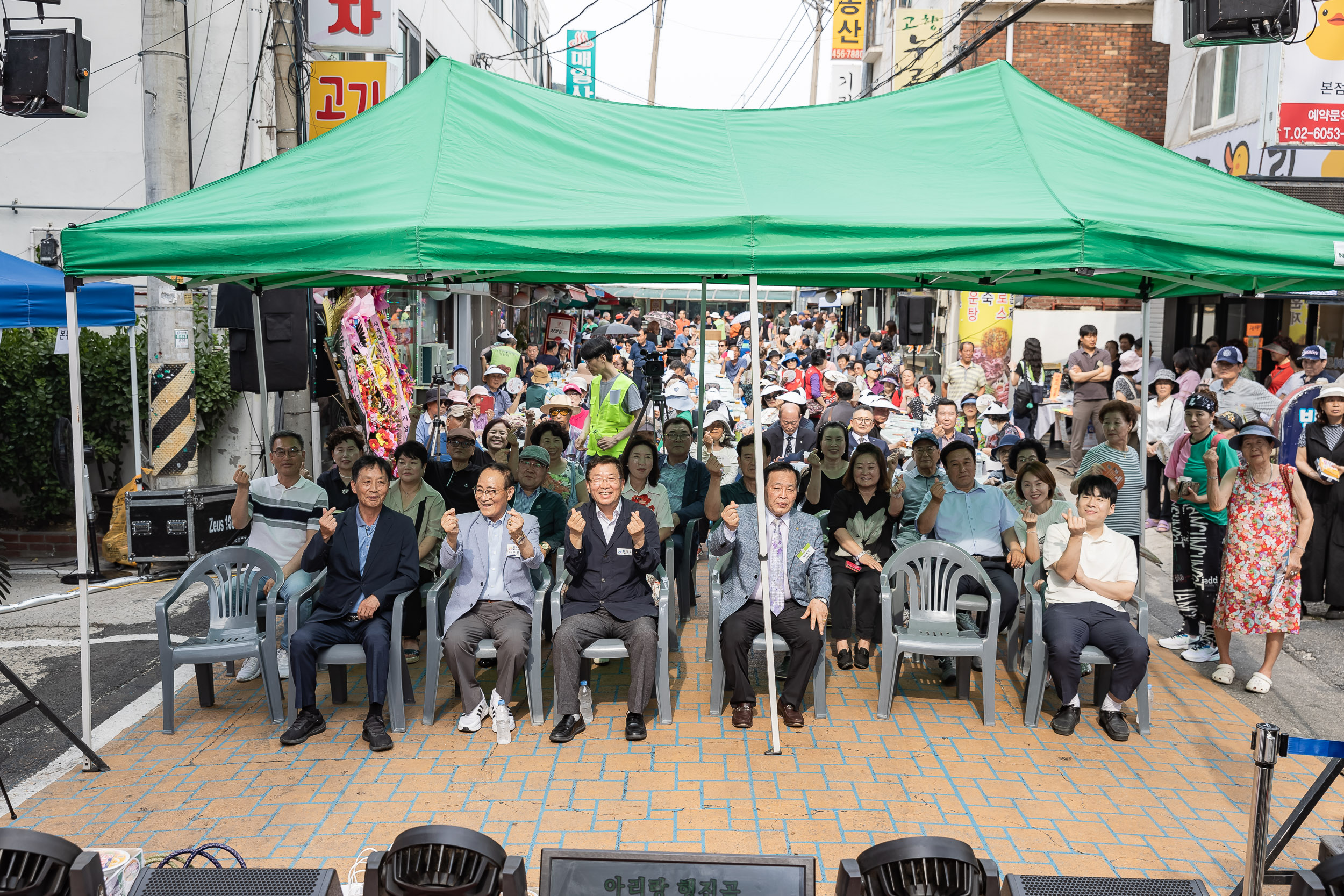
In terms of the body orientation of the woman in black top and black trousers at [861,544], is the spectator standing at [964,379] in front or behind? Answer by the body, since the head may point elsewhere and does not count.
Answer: behind

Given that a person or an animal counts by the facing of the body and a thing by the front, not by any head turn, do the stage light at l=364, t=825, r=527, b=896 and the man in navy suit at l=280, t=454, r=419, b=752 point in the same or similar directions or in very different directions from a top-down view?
very different directions

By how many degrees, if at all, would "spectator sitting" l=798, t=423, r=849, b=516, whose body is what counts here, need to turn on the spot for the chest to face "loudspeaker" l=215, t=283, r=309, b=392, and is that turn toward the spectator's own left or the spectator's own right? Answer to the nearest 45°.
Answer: approximately 90° to the spectator's own right

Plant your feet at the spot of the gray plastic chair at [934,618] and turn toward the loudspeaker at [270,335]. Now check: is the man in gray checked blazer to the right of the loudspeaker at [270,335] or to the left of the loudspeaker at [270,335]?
left

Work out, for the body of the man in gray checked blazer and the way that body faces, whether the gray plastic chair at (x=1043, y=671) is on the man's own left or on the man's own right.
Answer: on the man's own left

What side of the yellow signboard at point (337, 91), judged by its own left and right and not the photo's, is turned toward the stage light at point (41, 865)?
front

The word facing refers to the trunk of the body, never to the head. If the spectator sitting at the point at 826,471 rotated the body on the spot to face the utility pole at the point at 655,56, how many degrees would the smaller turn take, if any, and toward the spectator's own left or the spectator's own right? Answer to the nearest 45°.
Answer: approximately 180°

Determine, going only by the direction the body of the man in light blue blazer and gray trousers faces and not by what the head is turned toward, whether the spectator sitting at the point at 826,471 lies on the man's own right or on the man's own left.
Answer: on the man's own left

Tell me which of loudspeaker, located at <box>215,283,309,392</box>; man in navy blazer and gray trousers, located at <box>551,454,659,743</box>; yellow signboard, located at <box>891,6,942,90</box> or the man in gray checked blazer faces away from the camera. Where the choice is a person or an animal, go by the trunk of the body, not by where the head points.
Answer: the loudspeaker

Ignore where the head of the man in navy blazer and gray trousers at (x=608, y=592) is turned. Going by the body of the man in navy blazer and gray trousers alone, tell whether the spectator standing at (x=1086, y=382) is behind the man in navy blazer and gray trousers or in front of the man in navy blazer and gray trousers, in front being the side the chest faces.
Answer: behind

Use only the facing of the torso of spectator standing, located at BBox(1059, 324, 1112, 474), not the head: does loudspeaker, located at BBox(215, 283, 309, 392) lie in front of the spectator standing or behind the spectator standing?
in front

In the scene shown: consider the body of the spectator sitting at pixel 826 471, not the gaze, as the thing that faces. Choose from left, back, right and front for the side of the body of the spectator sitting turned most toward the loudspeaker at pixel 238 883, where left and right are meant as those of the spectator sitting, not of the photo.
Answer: front

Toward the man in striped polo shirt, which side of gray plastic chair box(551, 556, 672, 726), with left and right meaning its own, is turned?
right

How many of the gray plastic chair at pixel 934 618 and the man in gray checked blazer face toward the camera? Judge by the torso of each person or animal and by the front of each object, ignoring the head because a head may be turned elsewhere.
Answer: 2

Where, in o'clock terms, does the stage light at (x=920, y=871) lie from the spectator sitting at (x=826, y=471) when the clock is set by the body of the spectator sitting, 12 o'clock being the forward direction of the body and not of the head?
The stage light is roughly at 12 o'clock from the spectator sitting.

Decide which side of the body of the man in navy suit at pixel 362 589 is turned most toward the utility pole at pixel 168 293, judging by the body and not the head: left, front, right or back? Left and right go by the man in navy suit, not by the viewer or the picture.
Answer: back
